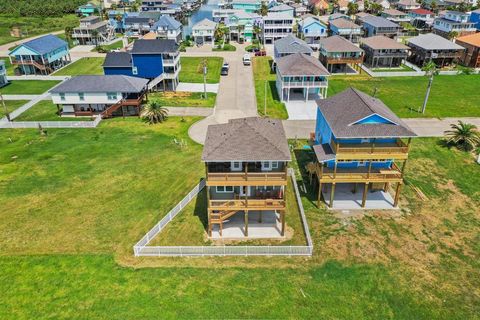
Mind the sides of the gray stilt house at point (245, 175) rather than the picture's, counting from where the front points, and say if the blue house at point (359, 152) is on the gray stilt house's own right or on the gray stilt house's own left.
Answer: on the gray stilt house's own left

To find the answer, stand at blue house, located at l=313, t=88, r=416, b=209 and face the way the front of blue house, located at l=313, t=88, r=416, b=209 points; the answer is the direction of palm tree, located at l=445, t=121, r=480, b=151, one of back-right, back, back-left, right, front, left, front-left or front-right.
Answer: back-left

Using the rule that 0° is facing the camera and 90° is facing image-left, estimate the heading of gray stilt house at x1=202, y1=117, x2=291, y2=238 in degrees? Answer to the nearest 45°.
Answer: approximately 0°

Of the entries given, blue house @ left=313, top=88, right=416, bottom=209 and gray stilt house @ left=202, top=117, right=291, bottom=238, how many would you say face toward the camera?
2

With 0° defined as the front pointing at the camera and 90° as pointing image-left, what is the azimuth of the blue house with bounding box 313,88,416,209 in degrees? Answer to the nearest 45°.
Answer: approximately 0°
